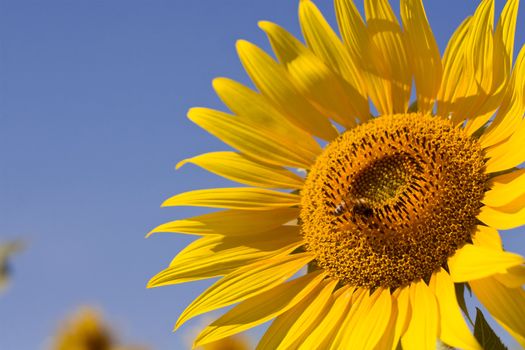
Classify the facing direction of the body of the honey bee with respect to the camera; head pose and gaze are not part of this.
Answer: to the viewer's left

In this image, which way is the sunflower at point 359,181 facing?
toward the camera
